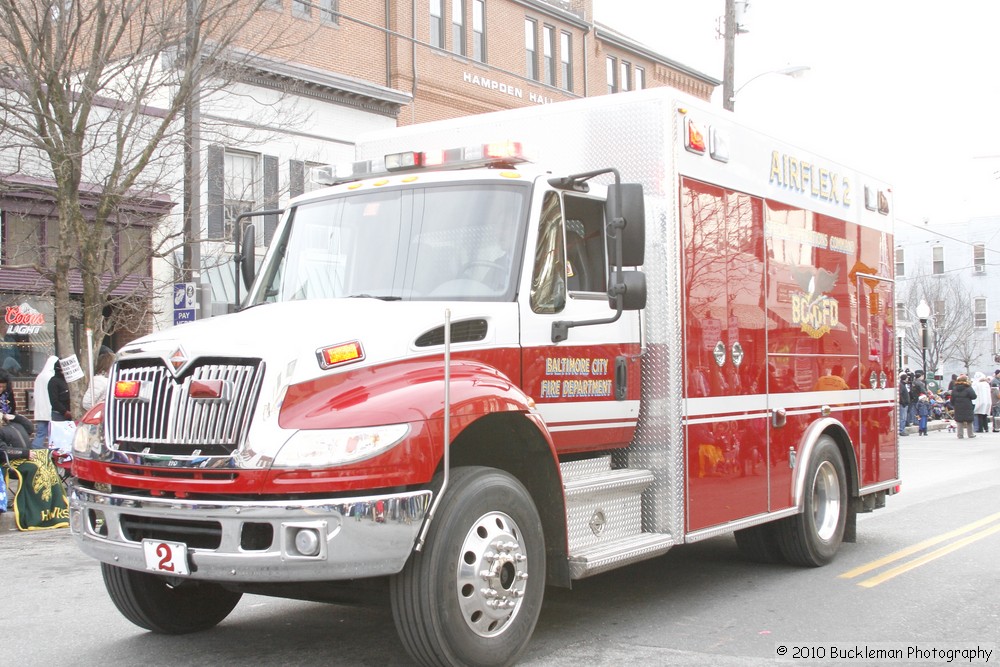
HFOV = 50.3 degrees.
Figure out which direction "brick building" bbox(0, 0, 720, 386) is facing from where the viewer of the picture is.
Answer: facing the viewer and to the right of the viewer

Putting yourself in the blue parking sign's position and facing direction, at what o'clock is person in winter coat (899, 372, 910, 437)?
The person in winter coat is roughly at 8 o'clock from the blue parking sign.

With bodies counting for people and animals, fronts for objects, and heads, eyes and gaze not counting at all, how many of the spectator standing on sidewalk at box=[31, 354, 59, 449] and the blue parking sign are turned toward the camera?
1

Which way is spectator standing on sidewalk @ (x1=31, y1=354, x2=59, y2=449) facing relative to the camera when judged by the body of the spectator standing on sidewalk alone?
to the viewer's right

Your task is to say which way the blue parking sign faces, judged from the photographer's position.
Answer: facing the viewer

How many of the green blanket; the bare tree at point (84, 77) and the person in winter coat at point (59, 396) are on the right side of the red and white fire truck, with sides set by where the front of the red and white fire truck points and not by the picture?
3

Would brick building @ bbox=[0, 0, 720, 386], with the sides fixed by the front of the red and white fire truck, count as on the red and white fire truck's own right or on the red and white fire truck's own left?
on the red and white fire truck's own right

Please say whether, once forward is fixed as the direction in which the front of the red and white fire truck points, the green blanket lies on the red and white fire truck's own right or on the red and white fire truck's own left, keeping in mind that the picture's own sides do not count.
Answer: on the red and white fire truck's own right

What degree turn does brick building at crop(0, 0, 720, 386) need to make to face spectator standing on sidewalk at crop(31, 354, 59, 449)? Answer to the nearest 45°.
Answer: approximately 45° to its right

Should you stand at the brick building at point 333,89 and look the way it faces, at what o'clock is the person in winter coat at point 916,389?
The person in winter coat is roughly at 10 o'clock from the brick building.

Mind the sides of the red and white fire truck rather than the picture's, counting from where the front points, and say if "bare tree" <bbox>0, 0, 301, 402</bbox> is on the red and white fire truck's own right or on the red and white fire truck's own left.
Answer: on the red and white fire truck's own right

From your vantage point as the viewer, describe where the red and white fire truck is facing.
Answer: facing the viewer and to the left of the viewer
